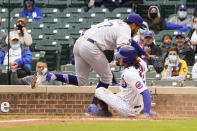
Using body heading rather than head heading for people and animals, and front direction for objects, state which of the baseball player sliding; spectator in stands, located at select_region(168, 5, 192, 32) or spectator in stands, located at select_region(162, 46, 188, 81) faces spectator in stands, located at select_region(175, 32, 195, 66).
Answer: spectator in stands, located at select_region(168, 5, 192, 32)

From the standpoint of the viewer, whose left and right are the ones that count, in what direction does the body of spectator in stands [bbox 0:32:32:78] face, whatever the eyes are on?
facing the viewer

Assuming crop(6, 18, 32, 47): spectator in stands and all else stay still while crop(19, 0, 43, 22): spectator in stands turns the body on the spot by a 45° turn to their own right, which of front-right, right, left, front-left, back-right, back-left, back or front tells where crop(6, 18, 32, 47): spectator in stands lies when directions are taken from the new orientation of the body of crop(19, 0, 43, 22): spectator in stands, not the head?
front-left

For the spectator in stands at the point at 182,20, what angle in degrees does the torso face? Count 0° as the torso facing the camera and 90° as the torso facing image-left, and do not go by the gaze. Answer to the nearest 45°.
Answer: approximately 0°

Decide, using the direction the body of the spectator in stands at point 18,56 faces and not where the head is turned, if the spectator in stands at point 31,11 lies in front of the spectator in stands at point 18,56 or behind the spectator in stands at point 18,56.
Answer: behind

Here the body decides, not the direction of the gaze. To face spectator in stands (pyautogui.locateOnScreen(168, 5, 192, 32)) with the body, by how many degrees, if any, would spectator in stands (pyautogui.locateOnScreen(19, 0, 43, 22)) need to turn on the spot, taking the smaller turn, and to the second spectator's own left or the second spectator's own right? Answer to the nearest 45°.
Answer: approximately 45° to the second spectator's own left

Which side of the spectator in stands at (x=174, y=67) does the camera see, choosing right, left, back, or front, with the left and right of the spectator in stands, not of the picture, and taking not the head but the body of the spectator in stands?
front

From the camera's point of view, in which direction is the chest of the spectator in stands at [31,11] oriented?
toward the camera

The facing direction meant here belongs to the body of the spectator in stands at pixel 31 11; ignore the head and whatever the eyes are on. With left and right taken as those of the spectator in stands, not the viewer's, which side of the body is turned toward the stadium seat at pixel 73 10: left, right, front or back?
left

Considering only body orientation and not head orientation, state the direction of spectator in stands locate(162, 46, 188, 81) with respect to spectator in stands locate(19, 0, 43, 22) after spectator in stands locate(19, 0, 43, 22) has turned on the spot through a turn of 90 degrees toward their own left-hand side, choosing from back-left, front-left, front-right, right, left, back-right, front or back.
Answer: front-right

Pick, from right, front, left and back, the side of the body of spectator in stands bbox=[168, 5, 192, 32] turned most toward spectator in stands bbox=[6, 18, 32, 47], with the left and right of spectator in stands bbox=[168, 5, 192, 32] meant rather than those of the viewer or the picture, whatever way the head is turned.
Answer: right

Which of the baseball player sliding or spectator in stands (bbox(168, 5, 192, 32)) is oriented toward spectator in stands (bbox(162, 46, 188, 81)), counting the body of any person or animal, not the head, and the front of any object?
spectator in stands (bbox(168, 5, 192, 32))
